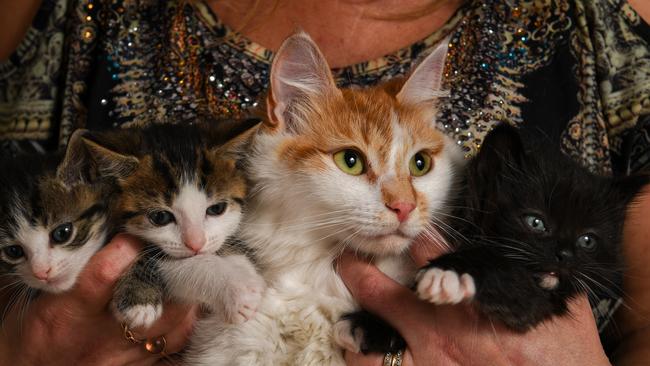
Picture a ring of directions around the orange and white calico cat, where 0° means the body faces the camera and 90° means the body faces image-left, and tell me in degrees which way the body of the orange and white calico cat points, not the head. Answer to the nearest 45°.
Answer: approximately 315°

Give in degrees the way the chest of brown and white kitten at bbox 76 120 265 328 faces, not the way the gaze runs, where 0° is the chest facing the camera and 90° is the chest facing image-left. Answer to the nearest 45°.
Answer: approximately 0°

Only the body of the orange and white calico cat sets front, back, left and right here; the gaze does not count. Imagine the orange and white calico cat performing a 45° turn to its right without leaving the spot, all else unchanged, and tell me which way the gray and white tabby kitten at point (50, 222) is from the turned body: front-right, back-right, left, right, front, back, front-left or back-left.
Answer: right

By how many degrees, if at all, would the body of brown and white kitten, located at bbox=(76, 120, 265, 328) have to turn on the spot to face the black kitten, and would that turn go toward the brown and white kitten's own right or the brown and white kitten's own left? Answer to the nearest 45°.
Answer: approximately 45° to the brown and white kitten's own left
